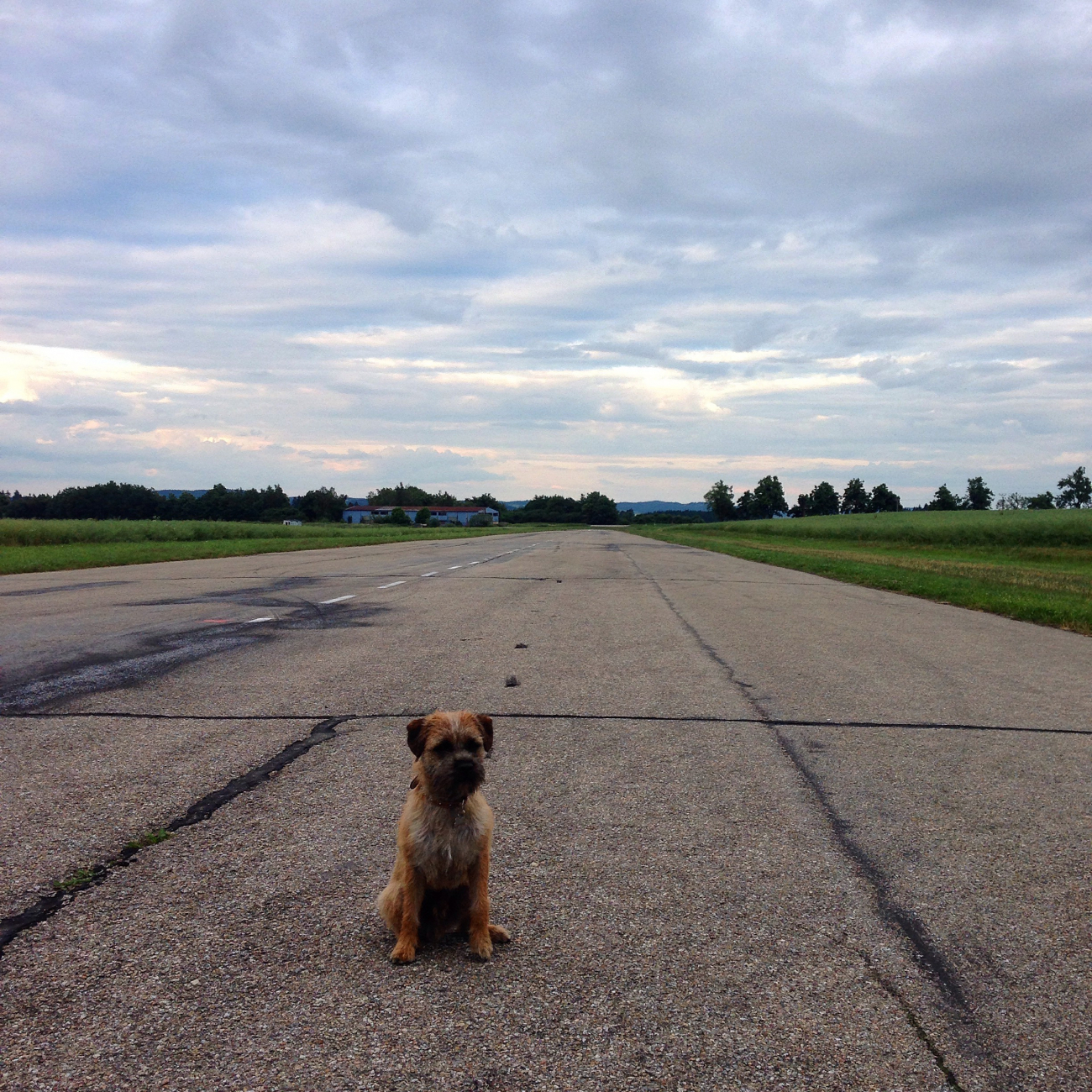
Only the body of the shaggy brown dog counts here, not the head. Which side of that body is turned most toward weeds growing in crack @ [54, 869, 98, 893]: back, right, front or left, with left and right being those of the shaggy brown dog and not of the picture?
right

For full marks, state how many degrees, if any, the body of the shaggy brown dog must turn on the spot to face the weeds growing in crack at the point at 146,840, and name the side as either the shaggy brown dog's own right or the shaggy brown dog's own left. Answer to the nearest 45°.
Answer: approximately 135° to the shaggy brown dog's own right

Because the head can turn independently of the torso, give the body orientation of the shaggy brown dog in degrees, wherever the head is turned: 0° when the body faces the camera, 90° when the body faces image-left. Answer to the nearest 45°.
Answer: approximately 0°
